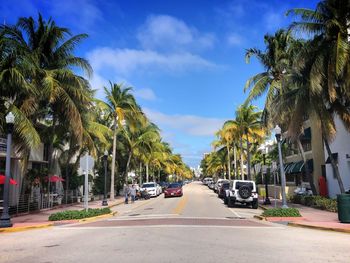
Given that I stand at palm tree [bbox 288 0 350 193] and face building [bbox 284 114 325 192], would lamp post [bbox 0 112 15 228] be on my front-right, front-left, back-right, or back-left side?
back-left

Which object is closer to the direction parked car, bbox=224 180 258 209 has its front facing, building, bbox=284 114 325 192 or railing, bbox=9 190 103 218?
the building

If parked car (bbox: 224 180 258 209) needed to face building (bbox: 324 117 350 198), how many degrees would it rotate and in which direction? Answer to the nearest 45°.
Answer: approximately 90° to its right

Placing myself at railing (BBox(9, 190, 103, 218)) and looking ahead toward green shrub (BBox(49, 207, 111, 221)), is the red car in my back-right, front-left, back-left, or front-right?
back-left

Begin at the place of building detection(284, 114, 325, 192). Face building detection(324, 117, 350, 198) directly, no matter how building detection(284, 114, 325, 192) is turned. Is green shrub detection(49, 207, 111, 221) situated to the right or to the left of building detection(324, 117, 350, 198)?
right

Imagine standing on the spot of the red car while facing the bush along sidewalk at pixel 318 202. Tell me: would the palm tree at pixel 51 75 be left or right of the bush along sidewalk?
right

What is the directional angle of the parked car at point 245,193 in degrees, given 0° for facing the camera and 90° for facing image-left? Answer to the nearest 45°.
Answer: approximately 180°

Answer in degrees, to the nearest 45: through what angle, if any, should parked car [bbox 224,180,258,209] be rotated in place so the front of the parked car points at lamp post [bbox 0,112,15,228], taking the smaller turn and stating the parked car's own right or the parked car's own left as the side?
approximately 135° to the parked car's own left

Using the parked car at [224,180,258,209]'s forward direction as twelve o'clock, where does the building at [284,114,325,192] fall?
The building is roughly at 1 o'clock from the parked car.

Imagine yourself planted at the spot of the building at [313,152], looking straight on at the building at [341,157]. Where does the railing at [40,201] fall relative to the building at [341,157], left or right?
right
